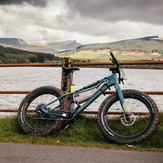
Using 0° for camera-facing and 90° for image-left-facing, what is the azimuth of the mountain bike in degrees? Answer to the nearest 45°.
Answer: approximately 270°

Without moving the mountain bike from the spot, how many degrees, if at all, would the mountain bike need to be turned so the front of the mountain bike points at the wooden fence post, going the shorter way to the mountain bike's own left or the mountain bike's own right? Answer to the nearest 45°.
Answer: approximately 135° to the mountain bike's own left
